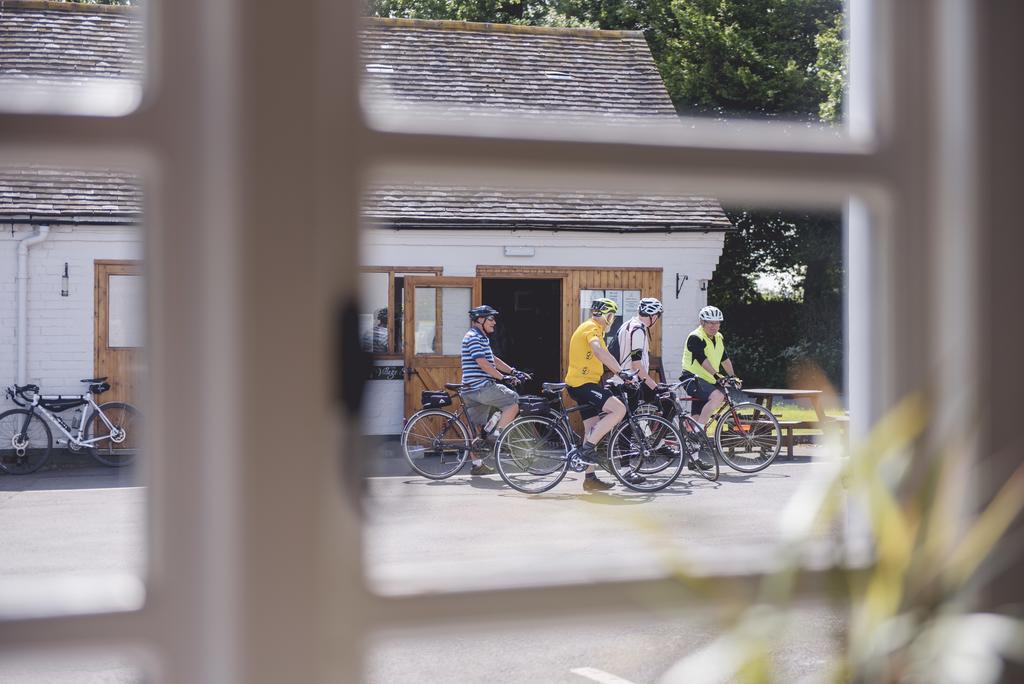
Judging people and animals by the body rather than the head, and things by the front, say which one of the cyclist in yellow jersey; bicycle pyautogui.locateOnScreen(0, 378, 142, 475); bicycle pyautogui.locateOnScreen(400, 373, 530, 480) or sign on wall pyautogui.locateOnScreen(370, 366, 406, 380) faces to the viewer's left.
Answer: bicycle pyautogui.locateOnScreen(0, 378, 142, 475)

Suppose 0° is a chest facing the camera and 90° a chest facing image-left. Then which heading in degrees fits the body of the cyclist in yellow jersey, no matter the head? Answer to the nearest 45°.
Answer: approximately 270°

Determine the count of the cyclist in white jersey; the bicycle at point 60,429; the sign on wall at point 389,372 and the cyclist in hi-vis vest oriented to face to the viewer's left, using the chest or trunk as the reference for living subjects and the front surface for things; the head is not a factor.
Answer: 1

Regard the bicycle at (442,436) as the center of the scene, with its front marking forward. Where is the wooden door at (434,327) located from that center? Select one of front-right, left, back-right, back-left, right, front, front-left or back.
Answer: left

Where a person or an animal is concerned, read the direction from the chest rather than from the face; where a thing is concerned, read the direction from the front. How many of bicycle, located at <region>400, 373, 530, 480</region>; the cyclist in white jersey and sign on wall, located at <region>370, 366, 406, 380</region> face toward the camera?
1

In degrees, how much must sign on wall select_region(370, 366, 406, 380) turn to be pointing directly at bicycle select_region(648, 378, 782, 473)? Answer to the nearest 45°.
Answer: approximately 45° to its left

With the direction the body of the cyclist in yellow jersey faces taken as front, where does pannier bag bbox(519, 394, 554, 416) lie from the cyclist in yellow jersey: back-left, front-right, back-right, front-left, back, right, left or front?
back-left

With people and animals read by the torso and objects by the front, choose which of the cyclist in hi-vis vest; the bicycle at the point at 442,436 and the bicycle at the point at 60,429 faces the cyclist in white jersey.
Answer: the bicycle at the point at 442,436

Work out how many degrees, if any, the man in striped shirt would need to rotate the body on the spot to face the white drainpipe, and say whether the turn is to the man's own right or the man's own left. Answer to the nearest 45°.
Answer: approximately 135° to the man's own left

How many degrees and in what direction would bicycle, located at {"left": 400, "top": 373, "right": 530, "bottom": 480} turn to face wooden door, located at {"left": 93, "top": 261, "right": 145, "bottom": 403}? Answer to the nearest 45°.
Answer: approximately 135° to its left

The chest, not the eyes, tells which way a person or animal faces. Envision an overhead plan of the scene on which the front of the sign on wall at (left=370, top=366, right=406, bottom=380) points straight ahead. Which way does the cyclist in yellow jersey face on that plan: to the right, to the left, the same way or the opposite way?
to the left

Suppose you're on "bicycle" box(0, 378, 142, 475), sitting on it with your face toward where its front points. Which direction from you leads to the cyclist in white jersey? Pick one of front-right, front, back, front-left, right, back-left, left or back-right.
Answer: back-left

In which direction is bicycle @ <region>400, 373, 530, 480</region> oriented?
to the viewer's right

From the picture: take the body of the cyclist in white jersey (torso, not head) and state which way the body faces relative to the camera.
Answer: to the viewer's right

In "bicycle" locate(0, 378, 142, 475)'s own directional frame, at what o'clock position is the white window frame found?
The white window frame is roughly at 9 o'clock from the bicycle.

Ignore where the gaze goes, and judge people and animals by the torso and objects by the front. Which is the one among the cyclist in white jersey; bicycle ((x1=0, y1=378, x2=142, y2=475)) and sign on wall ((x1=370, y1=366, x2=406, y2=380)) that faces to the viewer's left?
the bicycle

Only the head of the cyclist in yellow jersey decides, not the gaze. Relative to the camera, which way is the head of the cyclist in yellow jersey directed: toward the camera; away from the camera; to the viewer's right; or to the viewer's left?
to the viewer's right

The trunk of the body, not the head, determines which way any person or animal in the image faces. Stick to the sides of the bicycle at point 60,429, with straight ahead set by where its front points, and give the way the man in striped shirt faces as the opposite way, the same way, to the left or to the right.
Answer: the opposite way

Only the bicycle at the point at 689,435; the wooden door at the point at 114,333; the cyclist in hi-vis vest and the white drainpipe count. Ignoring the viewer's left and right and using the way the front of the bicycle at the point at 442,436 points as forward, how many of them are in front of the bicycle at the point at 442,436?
2
